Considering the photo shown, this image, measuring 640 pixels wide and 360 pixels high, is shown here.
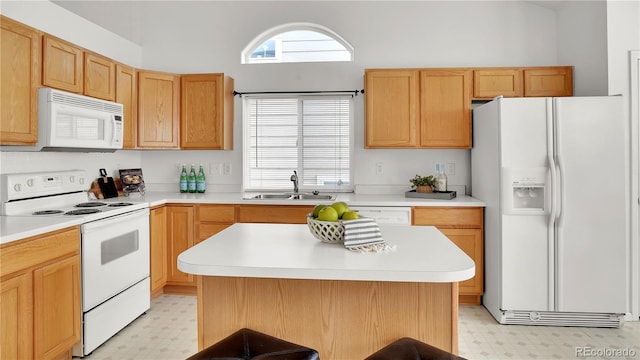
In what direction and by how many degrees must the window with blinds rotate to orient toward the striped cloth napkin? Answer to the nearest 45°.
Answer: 0° — it already faces it

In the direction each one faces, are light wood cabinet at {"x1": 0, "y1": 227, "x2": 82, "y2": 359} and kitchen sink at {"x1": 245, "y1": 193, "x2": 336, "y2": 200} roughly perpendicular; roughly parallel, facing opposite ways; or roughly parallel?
roughly perpendicular

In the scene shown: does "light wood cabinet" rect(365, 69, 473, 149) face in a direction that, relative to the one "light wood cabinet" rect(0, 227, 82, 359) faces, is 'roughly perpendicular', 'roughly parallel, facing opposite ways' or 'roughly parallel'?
roughly perpendicular

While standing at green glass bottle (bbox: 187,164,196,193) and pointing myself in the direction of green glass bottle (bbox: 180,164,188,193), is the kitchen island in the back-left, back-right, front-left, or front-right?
back-left

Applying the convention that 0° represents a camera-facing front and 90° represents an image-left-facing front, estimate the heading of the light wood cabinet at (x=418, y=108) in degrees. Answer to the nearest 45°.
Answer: approximately 0°

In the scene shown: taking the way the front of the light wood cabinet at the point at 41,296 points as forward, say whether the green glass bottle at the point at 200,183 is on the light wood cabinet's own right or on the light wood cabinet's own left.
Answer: on the light wood cabinet's own left

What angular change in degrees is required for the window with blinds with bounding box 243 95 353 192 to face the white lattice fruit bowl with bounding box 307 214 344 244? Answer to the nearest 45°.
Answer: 0° — it already faces it

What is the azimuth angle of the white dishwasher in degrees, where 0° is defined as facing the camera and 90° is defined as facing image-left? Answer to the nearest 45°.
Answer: approximately 0°

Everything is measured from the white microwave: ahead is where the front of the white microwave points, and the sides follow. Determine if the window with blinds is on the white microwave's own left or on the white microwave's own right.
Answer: on the white microwave's own left

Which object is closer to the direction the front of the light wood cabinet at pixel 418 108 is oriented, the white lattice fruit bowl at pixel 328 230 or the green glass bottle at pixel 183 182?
the white lattice fruit bowl

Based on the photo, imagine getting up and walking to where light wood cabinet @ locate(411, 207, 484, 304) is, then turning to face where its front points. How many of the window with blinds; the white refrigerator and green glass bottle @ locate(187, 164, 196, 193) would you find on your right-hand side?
2
